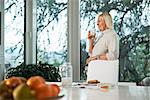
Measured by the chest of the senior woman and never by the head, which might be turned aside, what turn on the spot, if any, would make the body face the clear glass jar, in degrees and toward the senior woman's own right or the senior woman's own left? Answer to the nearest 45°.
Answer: approximately 90° to the senior woman's own left

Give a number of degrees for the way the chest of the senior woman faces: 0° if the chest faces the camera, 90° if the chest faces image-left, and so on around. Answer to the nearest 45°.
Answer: approximately 90°

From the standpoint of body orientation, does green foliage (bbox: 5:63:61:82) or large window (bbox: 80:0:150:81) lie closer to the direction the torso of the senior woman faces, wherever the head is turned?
the green foliage

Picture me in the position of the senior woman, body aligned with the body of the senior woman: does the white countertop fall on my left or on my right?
on my left

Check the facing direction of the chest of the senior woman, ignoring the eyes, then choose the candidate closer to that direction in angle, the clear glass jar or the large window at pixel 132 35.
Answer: the clear glass jar

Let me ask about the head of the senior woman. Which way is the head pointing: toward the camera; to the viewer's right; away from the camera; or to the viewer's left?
to the viewer's left

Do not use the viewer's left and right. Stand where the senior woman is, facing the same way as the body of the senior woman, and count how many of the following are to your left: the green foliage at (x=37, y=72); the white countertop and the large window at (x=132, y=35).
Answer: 1
